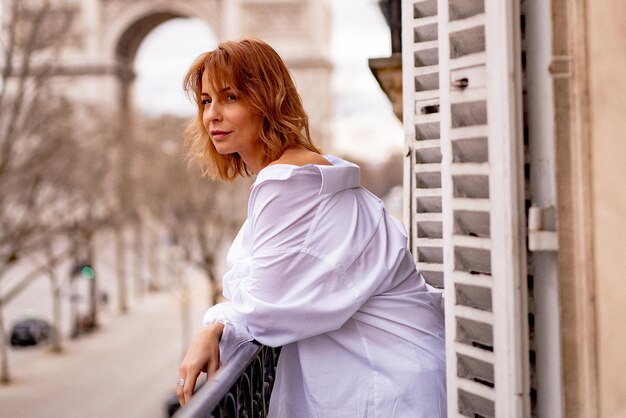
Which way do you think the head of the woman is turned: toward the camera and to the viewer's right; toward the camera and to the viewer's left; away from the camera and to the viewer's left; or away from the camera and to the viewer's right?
toward the camera and to the viewer's left

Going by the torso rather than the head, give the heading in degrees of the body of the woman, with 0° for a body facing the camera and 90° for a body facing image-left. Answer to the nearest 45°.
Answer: approximately 90°

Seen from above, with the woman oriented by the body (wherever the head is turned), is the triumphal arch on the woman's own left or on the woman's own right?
on the woman's own right

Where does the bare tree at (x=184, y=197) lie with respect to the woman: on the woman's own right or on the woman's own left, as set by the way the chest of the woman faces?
on the woman's own right

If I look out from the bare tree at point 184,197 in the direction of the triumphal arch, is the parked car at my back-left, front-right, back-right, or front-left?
back-left
